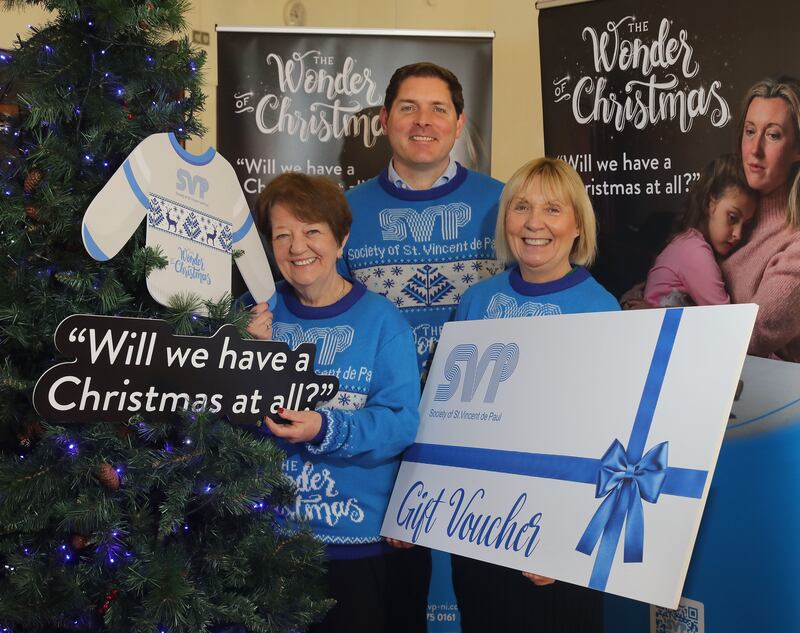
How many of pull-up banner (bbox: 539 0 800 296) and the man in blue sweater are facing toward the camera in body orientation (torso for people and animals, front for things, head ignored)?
2

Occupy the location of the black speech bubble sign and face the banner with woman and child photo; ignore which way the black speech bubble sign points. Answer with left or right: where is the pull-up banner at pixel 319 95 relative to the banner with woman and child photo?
left

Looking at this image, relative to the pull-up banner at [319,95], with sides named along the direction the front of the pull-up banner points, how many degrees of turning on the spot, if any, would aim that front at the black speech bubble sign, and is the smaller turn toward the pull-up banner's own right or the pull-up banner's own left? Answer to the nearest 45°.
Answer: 0° — it already faces it

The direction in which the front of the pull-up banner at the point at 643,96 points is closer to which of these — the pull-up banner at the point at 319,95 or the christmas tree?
the christmas tree

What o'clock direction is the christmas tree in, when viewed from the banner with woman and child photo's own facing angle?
The christmas tree is roughly at 1 o'clock from the banner with woman and child photo.

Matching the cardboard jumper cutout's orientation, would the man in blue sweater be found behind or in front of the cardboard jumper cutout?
behind

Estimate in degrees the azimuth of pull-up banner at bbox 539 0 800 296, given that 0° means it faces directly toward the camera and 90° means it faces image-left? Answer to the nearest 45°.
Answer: approximately 0°

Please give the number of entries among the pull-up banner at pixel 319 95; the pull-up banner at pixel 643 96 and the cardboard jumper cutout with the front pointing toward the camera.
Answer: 3

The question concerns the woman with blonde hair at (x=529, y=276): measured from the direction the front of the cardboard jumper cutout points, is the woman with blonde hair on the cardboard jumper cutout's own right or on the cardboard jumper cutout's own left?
on the cardboard jumper cutout's own left
